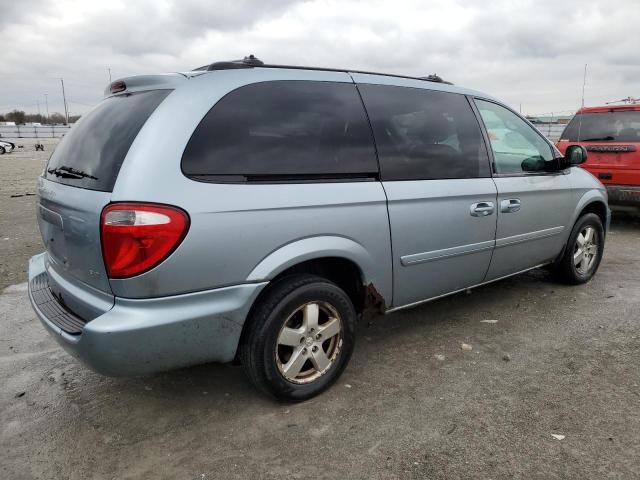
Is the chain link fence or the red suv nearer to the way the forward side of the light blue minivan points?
the red suv

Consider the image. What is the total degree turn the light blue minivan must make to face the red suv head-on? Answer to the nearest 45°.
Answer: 0° — it already faces it

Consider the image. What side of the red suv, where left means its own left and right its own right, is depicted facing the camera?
back

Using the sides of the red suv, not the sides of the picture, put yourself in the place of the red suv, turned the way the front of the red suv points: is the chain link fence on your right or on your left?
on your left

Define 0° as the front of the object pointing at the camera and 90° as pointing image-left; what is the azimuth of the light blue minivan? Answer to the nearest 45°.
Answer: approximately 225°

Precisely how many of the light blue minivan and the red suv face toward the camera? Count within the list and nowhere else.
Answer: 0

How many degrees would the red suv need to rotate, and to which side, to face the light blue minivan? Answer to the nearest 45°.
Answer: approximately 180°

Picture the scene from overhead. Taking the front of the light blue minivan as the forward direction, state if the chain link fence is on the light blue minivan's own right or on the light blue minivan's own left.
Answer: on the light blue minivan's own left
